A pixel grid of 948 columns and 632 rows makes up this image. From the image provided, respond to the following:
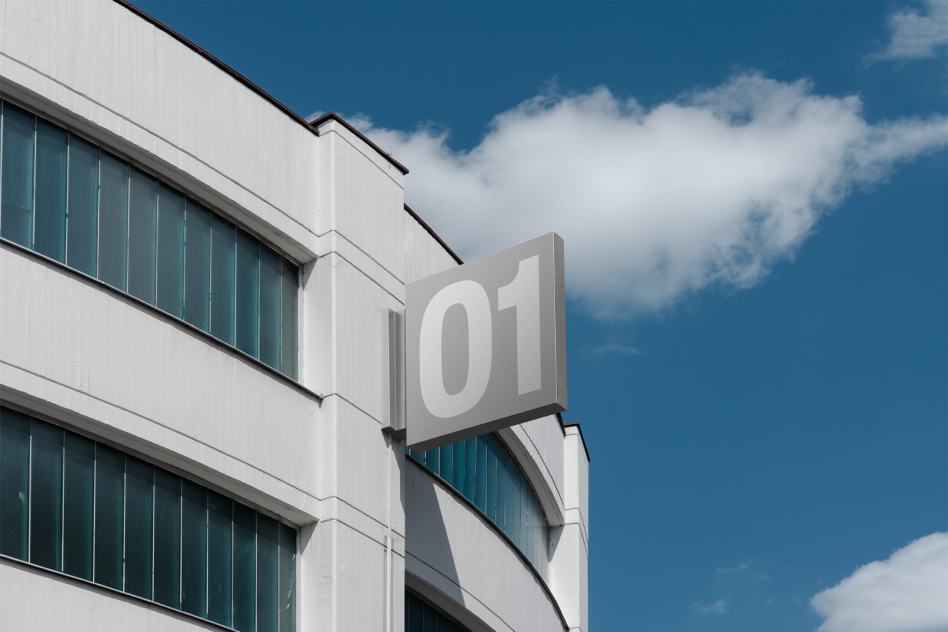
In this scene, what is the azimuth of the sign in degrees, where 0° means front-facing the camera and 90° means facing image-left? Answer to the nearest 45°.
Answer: approximately 45°
